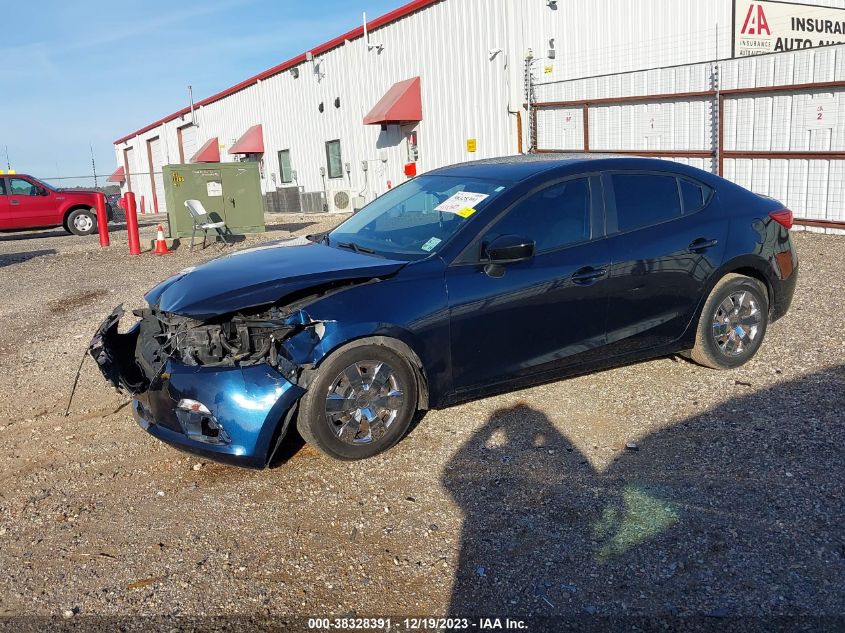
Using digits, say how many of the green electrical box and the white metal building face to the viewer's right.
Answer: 0

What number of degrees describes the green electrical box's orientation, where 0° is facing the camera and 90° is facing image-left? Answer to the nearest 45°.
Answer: approximately 0°

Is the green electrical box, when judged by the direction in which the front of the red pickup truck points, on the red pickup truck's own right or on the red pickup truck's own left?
on the red pickup truck's own right

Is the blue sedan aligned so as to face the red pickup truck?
no

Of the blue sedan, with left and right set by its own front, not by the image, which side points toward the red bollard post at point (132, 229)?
right

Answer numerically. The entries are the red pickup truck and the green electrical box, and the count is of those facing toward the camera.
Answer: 1

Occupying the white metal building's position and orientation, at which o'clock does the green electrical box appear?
The green electrical box is roughly at 1 o'clock from the white metal building.

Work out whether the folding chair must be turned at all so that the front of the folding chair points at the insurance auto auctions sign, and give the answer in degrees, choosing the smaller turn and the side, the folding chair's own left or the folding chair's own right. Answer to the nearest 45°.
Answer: approximately 45° to the folding chair's own left

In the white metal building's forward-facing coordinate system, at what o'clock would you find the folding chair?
The folding chair is roughly at 1 o'clock from the white metal building.

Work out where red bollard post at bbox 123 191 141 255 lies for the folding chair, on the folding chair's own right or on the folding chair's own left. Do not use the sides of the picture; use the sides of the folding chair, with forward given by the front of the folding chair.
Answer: on the folding chair's own right

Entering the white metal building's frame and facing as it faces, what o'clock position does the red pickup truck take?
The red pickup truck is roughly at 2 o'clock from the white metal building.

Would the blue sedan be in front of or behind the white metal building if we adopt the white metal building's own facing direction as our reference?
in front

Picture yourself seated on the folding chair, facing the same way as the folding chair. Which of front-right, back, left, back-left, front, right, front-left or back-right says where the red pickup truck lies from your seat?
back
